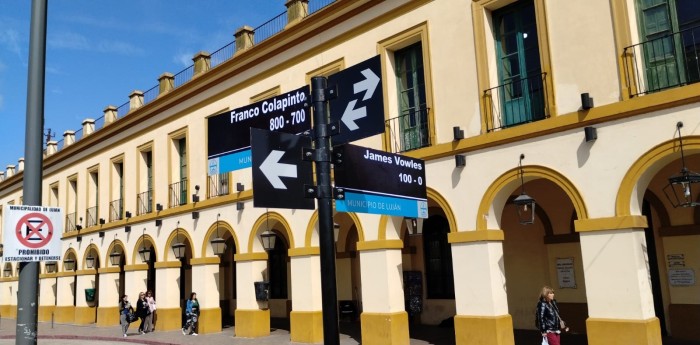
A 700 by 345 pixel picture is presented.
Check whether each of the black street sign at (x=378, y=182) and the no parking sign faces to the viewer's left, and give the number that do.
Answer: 0

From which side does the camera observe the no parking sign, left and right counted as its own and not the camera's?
front

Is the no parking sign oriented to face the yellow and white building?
no

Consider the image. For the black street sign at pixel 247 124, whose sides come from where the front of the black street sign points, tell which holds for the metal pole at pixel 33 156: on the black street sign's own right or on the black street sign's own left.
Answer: on the black street sign's own right

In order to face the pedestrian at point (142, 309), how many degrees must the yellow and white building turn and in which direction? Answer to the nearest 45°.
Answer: approximately 90° to its right

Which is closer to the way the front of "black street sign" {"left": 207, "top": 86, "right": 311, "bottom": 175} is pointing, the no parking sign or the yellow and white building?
the no parking sign

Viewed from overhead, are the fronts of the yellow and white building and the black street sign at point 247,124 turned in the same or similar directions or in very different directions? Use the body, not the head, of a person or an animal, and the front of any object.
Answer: same or similar directions

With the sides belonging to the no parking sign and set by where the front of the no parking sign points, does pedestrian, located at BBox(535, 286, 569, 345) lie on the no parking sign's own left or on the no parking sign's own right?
on the no parking sign's own left

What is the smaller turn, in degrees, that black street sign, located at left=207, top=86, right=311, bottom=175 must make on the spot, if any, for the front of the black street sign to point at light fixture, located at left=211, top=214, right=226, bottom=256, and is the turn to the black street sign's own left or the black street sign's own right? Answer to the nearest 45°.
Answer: approximately 135° to the black street sign's own right

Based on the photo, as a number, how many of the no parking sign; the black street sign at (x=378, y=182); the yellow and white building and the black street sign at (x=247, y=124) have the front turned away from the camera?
0

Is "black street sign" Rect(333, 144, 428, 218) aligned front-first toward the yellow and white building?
no

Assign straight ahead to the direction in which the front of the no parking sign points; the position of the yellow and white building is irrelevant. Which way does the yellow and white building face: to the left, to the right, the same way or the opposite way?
to the right

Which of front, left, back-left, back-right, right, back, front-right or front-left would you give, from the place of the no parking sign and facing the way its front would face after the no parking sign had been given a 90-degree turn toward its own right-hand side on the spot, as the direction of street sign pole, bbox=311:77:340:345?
back-left

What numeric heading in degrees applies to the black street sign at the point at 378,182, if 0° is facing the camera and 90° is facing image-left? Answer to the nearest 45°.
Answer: approximately 315°

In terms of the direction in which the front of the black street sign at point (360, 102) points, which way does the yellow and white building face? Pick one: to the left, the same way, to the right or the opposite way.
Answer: the same way

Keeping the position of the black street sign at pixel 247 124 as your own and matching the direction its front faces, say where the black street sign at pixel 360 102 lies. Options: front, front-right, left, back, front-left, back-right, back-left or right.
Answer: left

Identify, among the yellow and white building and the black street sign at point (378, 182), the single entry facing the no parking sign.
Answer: the yellow and white building

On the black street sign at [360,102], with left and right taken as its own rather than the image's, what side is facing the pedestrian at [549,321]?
back

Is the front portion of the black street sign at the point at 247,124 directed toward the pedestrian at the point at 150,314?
no

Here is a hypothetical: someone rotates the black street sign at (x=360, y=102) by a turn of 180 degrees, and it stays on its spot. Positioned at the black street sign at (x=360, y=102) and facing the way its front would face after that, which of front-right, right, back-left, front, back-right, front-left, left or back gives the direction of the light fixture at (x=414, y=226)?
front-left

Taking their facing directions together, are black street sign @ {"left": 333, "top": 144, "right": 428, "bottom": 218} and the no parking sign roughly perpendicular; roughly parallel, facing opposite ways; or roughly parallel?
roughly parallel
